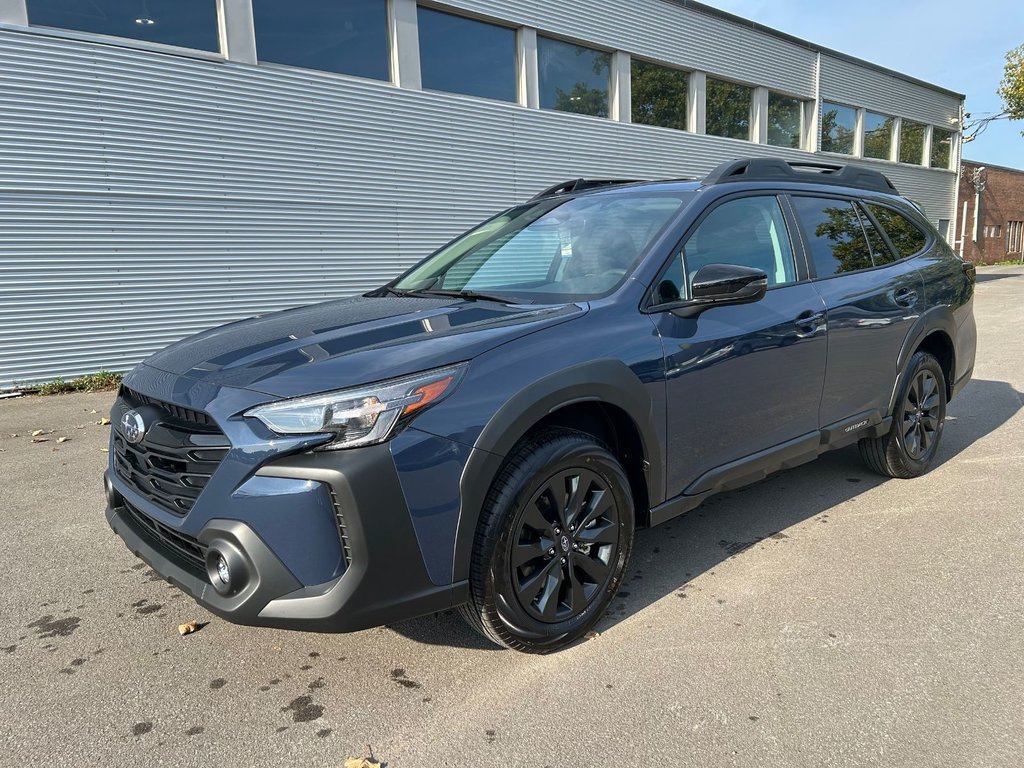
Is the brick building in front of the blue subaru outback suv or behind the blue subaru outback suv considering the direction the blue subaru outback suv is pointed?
behind

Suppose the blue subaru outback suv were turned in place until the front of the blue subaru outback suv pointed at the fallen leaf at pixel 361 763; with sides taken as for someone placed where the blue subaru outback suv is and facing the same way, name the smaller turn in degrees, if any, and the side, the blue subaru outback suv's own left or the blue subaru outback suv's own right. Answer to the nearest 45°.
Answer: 0° — it already faces it

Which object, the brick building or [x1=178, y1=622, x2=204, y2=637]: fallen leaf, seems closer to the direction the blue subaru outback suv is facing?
the fallen leaf

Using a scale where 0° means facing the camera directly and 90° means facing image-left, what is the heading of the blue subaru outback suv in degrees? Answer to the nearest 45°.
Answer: approximately 45°

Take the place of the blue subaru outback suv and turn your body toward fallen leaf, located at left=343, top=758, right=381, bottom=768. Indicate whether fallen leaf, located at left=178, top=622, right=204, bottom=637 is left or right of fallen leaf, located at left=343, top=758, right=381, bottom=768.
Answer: right

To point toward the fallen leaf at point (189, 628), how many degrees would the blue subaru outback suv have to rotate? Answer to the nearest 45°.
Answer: approximately 45° to its right
